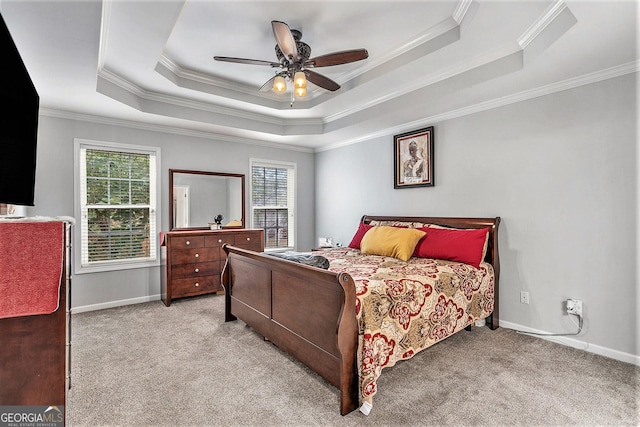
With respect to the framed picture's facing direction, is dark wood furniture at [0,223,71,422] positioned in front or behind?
in front

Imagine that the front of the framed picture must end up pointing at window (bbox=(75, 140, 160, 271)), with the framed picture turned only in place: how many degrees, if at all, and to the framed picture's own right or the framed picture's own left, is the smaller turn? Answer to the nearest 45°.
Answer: approximately 45° to the framed picture's own right

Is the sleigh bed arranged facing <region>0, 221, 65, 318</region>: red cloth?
yes

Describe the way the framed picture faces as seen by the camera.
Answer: facing the viewer and to the left of the viewer

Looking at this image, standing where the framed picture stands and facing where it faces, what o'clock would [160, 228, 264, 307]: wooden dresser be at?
The wooden dresser is roughly at 1 o'clock from the framed picture.

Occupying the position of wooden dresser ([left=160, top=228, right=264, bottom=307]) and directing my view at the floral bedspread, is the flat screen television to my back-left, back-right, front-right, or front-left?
front-right

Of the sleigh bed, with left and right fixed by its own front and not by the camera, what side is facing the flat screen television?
front

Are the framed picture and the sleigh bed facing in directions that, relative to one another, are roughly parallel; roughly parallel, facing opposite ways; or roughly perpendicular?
roughly parallel

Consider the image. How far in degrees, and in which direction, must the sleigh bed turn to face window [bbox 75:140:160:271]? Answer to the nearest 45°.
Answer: approximately 45° to its right

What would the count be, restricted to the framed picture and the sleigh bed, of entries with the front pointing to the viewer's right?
0
